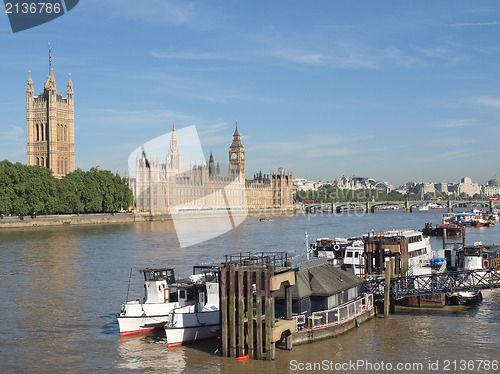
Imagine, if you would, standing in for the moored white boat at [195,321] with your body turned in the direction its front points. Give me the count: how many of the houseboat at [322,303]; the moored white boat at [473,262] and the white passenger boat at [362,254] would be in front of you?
0

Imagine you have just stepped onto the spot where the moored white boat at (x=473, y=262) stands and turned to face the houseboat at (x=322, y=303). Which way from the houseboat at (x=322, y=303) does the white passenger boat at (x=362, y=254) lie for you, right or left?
right

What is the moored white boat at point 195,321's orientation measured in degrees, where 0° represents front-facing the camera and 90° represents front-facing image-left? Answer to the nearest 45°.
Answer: approximately 45°

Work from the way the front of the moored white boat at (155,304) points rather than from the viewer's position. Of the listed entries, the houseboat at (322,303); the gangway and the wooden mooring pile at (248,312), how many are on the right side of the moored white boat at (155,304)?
0

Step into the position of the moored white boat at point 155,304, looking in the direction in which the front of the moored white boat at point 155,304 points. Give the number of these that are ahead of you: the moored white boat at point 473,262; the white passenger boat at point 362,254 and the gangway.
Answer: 0

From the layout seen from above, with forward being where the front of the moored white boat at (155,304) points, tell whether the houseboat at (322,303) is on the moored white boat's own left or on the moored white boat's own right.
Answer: on the moored white boat's own left

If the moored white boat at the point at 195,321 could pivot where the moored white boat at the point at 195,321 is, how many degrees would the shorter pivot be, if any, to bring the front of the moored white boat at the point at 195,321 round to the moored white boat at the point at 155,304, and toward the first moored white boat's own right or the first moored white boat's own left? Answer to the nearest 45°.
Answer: approximately 90° to the first moored white boat's own right

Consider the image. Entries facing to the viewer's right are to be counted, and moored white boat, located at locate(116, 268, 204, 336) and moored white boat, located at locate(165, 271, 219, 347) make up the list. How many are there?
0

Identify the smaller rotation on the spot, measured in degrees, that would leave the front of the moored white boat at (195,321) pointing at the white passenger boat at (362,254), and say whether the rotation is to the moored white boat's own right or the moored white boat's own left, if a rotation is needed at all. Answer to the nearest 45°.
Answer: approximately 180°

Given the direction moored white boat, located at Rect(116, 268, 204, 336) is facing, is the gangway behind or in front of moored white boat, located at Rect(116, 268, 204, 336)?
behind

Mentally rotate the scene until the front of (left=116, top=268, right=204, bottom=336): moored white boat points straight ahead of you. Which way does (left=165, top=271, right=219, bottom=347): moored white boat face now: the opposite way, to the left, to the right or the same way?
the same way

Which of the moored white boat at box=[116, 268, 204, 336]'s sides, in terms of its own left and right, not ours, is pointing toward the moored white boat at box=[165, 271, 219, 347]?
left
